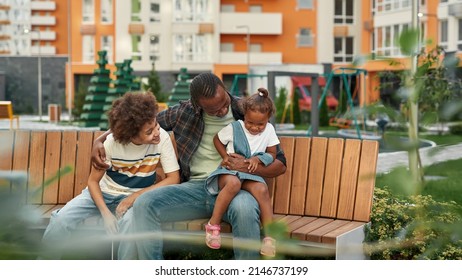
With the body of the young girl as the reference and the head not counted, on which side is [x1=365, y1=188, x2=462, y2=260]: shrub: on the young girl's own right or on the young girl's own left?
on the young girl's own left

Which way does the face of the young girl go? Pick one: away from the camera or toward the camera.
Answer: toward the camera

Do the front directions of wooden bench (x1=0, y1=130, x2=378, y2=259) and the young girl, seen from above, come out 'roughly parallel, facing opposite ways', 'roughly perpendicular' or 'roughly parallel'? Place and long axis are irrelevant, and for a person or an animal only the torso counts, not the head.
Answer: roughly parallel

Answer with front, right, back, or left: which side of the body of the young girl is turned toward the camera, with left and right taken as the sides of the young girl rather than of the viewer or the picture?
front

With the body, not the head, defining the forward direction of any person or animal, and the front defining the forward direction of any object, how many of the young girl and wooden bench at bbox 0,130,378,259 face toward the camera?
2
